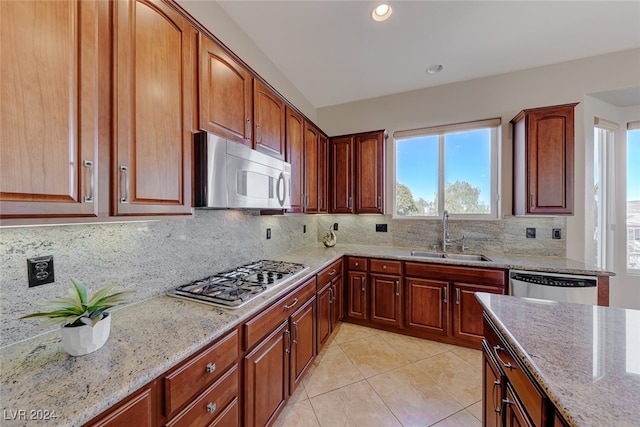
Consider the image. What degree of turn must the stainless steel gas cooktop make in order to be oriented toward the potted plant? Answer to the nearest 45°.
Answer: approximately 90° to its right

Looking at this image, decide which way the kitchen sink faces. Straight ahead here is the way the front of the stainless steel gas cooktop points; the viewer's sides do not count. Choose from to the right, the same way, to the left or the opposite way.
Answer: to the right

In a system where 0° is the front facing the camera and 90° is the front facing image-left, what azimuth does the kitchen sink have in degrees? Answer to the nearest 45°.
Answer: approximately 0°

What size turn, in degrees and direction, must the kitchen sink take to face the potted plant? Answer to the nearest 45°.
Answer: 0° — it already faces it

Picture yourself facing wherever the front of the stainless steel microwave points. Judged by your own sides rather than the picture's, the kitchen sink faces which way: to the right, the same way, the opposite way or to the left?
to the right

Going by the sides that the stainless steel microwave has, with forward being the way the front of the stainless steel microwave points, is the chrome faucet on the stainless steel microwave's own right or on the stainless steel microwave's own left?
on the stainless steel microwave's own left

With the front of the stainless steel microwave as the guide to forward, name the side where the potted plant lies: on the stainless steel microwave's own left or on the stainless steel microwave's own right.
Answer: on the stainless steel microwave's own right
